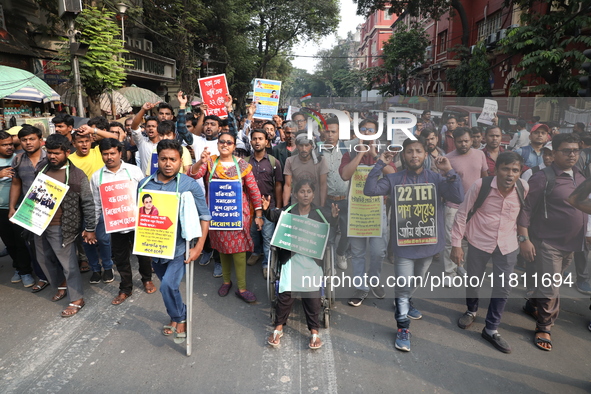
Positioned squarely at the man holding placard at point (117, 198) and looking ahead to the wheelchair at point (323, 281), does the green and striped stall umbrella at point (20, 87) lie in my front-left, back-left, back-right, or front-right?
back-left

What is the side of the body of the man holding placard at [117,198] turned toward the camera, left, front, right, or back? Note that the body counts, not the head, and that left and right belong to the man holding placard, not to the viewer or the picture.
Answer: front

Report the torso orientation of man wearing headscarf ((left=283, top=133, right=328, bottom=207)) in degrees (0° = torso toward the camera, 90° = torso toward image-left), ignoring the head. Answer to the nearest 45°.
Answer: approximately 0°

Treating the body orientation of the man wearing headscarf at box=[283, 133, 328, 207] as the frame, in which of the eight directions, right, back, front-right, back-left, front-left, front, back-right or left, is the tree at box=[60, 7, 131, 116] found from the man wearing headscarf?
back-right

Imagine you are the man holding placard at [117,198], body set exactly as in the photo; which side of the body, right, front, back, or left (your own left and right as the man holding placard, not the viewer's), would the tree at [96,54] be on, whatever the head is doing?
back

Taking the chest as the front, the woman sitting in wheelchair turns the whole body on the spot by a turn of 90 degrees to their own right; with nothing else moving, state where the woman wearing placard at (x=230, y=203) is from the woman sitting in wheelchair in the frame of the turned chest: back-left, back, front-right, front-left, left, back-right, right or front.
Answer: front-right

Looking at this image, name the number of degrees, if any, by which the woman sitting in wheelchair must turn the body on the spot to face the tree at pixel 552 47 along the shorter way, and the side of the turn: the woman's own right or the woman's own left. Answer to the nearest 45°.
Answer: approximately 135° to the woman's own left

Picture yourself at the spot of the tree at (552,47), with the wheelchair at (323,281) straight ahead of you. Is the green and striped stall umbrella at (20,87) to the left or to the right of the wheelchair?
right

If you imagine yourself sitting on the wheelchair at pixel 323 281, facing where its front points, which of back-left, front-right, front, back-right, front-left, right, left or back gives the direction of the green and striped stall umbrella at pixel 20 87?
back-right

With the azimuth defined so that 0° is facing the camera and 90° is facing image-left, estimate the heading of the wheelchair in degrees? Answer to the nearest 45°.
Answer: approximately 0°
